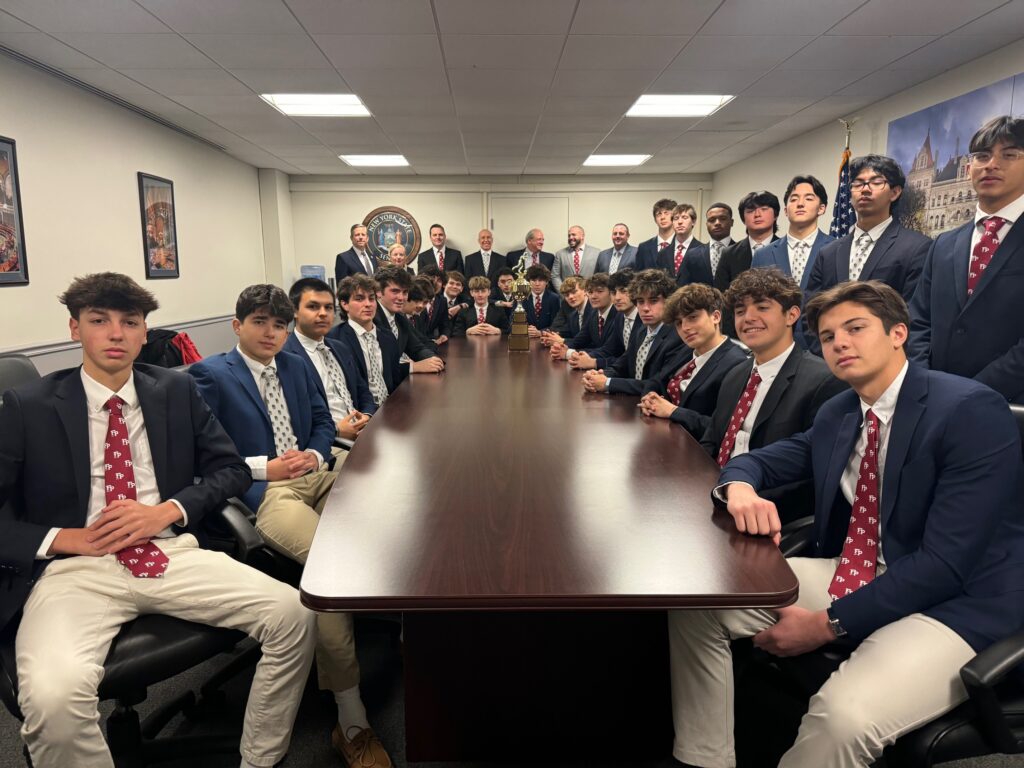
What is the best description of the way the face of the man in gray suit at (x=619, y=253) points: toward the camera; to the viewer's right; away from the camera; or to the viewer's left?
toward the camera

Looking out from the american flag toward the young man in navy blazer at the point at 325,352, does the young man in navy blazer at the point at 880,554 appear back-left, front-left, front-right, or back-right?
front-left

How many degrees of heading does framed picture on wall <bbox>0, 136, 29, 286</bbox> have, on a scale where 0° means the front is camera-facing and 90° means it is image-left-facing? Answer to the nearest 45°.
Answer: approximately 315°

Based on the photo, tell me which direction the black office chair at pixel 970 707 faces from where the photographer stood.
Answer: facing the viewer and to the left of the viewer

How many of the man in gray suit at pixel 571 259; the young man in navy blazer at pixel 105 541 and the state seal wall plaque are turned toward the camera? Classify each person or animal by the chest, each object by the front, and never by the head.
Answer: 3

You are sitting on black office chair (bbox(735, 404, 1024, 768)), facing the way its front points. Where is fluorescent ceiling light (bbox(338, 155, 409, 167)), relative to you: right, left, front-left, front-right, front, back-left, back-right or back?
right

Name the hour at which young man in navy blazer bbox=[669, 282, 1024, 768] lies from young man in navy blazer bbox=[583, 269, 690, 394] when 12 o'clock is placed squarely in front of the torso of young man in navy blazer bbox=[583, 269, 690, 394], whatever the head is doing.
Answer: young man in navy blazer bbox=[669, 282, 1024, 768] is roughly at 10 o'clock from young man in navy blazer bbox=[583, 269, 690, 394].

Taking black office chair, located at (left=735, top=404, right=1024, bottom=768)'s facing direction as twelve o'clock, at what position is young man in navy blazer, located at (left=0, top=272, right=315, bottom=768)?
The young man in navy blazer is roughly at 1 o'clock from the black office chair.

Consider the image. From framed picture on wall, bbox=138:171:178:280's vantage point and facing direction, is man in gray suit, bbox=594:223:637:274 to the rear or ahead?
ahead

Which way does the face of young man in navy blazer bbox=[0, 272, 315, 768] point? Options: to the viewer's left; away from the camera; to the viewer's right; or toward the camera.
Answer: toward the camera

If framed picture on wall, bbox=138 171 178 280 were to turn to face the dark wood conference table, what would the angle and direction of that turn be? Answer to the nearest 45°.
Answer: approximately 45° to its right

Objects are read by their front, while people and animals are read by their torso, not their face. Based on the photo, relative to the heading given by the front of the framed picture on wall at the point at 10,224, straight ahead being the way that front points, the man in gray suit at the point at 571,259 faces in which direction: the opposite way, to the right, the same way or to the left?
to the right

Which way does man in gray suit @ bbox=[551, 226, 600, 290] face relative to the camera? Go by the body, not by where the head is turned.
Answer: toward the camera

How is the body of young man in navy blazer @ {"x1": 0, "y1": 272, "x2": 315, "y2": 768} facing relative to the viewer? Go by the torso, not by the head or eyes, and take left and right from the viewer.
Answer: facing the viewer

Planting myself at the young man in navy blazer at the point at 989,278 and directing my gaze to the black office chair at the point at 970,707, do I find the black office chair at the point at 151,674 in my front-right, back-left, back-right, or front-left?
front-right

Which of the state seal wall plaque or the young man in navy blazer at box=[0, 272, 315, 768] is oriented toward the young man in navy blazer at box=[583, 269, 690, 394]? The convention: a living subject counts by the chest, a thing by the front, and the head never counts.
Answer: the state seal wall plaque

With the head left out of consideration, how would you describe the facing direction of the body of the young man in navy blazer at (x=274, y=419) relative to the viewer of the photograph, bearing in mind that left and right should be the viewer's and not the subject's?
facing the viewer and to the right of the viewer

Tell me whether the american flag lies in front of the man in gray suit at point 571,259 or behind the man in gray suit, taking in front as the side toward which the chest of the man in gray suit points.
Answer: in front
